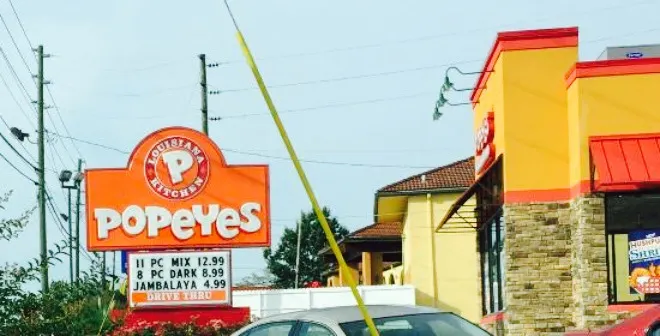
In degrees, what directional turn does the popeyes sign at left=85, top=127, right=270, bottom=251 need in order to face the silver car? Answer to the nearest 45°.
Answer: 0° — it already faces it

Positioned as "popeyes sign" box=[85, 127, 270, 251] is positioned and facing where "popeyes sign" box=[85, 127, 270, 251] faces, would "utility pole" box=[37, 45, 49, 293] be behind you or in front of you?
behind

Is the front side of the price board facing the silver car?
yes

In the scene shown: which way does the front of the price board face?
toward the camera

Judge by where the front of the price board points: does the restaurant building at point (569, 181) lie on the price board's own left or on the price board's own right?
on the price board's own left

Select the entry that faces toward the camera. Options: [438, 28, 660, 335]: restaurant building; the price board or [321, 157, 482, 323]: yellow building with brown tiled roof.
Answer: the price board

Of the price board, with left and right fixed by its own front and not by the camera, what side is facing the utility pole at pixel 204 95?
back

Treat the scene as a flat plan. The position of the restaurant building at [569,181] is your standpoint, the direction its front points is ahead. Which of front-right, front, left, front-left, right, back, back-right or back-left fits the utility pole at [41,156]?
front-right

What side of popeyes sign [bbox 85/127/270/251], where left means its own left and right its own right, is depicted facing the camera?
front
